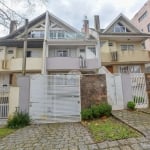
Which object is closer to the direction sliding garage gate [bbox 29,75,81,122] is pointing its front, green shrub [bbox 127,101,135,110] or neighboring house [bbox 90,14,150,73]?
the green shrub

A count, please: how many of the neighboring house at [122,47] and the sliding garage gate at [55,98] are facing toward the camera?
2

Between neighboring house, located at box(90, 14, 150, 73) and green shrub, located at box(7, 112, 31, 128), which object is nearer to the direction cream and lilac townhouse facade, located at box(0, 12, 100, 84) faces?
the green shrub

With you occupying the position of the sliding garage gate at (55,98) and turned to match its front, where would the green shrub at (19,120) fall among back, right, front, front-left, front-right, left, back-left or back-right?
right

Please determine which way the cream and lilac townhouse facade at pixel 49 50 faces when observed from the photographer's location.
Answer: facing the viewer

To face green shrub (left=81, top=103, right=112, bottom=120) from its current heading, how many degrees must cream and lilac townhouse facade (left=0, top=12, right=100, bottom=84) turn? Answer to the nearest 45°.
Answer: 0° — it already faces it

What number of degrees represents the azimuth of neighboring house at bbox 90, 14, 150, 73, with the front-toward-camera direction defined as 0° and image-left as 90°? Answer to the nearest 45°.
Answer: approximately 0°

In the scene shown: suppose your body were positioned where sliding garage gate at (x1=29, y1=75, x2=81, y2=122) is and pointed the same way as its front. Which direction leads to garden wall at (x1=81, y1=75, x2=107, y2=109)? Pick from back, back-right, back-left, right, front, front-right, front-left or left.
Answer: left

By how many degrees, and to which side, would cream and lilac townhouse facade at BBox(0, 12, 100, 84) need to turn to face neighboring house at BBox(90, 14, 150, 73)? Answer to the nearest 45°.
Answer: approximately 90° to its left

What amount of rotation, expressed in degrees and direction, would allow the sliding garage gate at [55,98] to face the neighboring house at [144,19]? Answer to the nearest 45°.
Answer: approximately 135° to its left

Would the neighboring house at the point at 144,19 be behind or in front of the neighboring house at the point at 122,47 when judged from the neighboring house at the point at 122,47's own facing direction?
behind

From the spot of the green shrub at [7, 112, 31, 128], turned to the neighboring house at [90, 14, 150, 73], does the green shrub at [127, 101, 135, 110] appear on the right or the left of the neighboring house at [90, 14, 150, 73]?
right

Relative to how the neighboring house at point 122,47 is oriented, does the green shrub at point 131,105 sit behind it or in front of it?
in front

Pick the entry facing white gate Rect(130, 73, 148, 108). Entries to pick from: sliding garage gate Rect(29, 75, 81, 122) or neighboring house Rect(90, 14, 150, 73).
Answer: the neighboring house

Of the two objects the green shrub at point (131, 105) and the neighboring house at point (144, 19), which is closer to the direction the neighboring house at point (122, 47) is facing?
the green shrub
